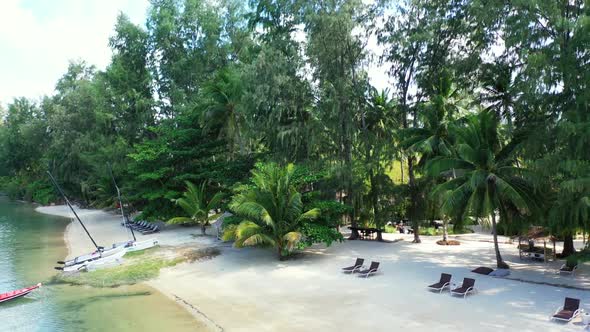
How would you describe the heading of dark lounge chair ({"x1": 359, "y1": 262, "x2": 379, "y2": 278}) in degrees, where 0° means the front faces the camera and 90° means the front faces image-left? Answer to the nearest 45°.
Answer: approximately 45°

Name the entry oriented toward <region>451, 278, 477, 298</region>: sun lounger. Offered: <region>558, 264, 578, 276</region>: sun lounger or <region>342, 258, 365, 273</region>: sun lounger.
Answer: <region>558, 264, 578, 276</region>: sun lounger

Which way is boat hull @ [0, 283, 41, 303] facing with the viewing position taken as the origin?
facing away from the viewer and to the right of the viewer

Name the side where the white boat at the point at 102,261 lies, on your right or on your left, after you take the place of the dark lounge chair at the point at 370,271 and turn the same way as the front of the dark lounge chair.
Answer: on your right

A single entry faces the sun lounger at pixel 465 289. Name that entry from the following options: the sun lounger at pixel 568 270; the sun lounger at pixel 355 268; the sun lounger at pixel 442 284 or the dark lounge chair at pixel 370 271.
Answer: the sun lounger at pixel 568 270

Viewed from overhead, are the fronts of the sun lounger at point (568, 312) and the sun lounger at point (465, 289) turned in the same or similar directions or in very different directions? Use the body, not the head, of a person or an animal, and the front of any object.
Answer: same or similar directions

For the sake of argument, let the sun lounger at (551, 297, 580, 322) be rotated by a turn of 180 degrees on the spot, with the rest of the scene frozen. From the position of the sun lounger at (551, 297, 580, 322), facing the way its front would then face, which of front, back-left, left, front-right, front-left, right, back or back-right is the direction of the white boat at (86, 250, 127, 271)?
back-left

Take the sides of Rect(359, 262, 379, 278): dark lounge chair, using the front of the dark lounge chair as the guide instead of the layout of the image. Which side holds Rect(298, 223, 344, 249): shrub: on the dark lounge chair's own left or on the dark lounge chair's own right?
on the dark lounge chair's own right

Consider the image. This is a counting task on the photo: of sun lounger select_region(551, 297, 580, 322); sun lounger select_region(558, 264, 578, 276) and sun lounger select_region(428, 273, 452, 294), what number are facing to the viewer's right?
0

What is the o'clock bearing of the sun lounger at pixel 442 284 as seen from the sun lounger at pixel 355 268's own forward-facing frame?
the sun lounger at pixel 442 284 is roughly at 9 o'clock from the sun lounger at pixel 355 268.

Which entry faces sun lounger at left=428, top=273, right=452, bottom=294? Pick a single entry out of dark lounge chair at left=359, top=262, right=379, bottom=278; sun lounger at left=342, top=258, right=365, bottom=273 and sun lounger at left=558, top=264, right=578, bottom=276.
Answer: sun lounger at left=558, top=264, right=578, bottom=276
